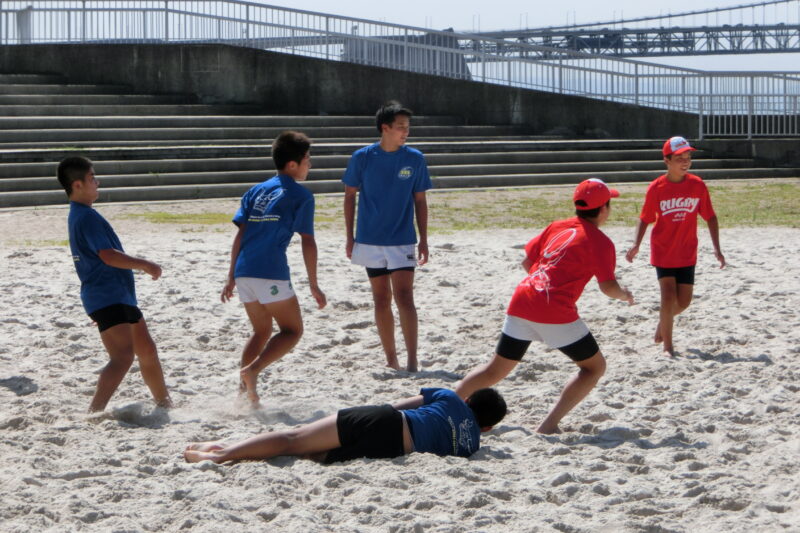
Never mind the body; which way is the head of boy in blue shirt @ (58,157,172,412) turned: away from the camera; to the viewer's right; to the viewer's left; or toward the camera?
to the viewer's right

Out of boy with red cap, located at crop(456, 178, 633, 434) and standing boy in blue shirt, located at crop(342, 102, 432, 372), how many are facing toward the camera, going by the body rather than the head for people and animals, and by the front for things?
1

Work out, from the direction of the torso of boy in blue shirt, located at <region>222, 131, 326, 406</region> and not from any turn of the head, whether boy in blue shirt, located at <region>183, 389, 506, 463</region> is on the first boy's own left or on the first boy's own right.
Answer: on the first boy's own right

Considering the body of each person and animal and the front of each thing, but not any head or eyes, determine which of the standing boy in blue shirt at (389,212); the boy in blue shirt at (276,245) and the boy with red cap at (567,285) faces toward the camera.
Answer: the standing boy in blue shirt

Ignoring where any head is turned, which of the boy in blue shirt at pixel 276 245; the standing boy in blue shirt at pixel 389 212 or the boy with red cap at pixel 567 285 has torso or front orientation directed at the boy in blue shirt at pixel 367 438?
the standing boy in blue shirt

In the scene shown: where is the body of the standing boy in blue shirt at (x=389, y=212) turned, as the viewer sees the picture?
toward the camera

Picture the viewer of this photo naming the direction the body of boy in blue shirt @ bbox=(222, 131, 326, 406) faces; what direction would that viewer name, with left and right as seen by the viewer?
facing away from the viewer and to the right of the viewer
